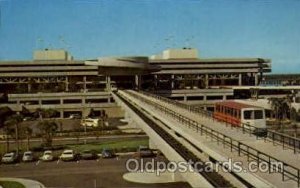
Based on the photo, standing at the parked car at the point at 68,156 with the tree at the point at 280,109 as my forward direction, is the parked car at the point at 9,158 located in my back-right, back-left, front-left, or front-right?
back-left
